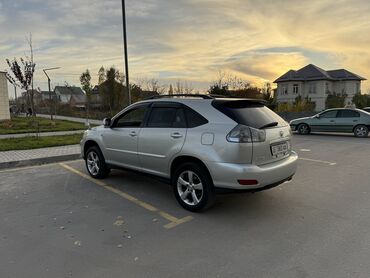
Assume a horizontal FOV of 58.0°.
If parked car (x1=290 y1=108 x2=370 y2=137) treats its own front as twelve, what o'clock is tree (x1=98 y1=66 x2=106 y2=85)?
The tree is roughly at 1 o'clock from the parked car.

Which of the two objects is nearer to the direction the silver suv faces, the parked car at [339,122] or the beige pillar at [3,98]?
the beige pillar

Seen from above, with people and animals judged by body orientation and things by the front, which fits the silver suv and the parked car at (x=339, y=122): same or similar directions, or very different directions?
same or similar directions

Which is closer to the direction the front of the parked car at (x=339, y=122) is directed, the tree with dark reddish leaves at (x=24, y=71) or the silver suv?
the tree with dark reddish leaves

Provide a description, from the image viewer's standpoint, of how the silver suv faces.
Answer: facing away from the viewer and to the left of the viewer

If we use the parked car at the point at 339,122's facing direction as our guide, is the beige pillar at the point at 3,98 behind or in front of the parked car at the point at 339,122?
in front

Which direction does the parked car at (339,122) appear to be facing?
to the viewer's left

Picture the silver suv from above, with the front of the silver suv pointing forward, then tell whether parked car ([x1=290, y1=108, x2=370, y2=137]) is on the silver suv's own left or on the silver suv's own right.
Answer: on the silver suv's own right

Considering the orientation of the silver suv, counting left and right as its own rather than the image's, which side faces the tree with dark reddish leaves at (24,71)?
front

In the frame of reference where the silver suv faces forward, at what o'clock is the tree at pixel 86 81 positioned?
The tree is roughly at 1 o'clock from the silver suv.

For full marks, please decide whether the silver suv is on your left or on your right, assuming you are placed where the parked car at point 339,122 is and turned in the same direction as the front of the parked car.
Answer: on your left

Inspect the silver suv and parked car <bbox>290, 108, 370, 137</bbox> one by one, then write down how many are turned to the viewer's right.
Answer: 0
